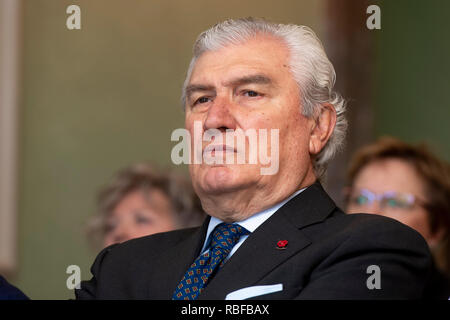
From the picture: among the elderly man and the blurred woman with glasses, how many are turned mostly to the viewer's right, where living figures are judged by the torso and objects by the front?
0

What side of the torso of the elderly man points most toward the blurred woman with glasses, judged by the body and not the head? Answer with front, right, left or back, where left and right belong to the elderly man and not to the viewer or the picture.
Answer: back

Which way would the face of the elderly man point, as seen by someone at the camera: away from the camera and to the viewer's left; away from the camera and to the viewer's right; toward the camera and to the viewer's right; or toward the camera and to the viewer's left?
toward the camera and to the viewer's left

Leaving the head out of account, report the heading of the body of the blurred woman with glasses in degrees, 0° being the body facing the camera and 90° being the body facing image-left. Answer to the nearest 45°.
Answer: approximately 45°

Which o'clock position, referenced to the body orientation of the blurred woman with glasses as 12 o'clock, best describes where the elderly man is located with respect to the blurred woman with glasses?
The elderly man is roughly at 11 o'clock from the blurred woman with glasses.
